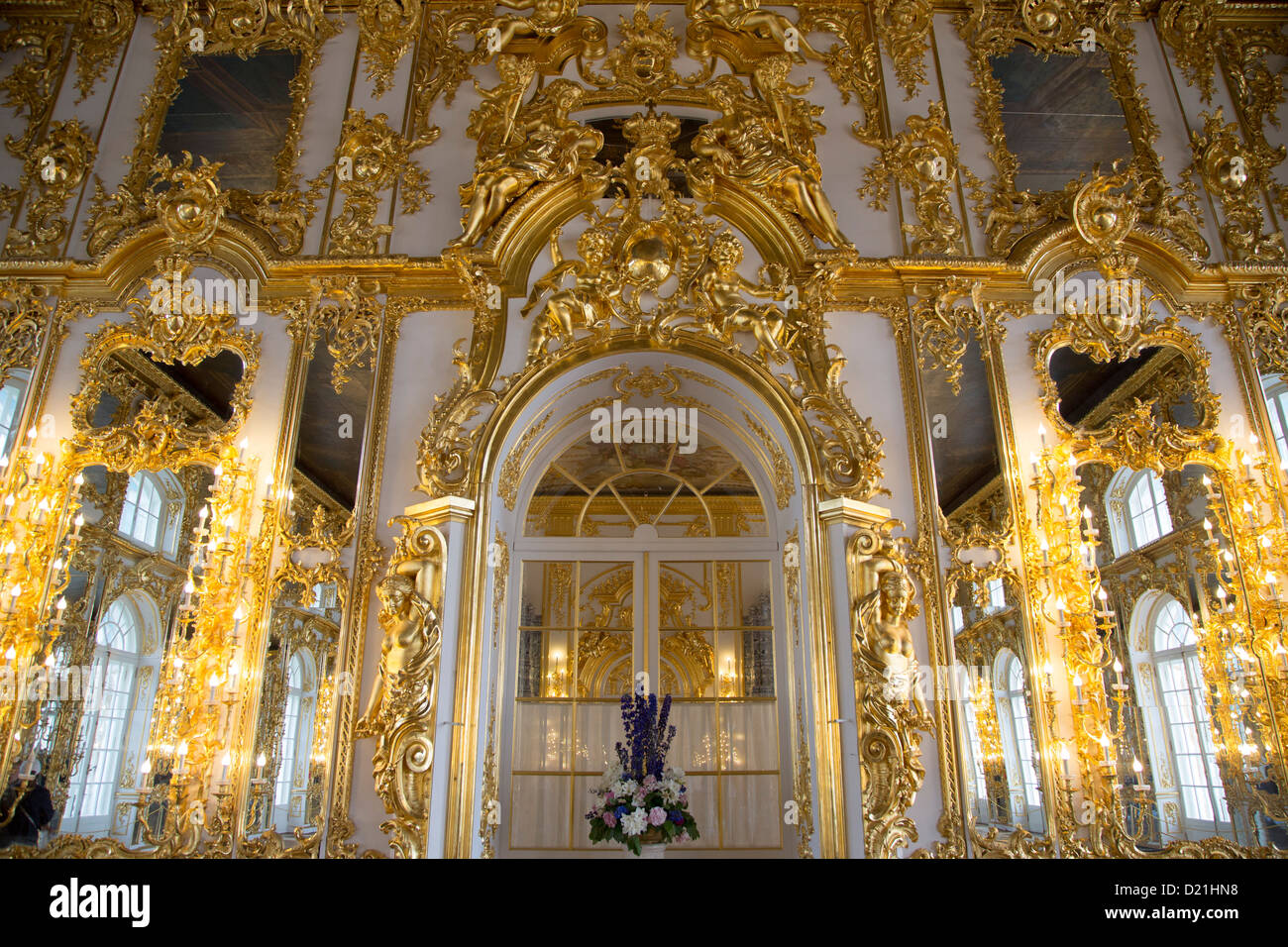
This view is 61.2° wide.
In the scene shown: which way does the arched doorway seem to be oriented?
toward the camera

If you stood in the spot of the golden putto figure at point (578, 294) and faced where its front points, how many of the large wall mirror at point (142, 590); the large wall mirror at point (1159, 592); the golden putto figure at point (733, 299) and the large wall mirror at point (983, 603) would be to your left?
3

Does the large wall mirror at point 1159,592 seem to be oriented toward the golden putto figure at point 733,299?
no

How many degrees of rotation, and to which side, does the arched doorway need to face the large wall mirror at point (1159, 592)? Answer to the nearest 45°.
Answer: approximately 90° to its left

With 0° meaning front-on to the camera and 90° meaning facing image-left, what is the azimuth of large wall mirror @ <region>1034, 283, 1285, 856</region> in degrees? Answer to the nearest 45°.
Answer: approximately 0°

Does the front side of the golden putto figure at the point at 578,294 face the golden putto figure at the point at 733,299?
no

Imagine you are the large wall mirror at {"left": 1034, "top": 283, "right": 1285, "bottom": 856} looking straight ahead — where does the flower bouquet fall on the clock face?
The flower bouquet is roughly at 2 o'clock from the large wall mirror.

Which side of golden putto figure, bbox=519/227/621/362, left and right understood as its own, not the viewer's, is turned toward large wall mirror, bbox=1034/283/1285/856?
left

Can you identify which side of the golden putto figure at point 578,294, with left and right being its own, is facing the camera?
front

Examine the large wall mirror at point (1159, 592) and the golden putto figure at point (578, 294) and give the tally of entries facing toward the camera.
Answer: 2

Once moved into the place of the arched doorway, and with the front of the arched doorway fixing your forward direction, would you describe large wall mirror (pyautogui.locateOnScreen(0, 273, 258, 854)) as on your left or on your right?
on your right

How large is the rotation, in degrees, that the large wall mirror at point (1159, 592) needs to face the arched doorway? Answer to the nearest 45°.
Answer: approximately 90° to its right

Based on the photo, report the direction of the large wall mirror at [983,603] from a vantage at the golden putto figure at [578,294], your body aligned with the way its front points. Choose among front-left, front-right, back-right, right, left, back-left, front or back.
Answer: left
